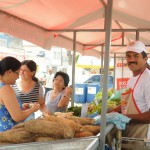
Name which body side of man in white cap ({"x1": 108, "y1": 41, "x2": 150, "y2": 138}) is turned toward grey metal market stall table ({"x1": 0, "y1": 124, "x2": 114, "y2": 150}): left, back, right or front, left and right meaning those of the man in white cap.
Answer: front

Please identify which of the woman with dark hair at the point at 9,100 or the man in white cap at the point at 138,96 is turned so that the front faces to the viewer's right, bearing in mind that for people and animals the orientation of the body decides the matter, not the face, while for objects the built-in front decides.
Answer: the woman with dark hair

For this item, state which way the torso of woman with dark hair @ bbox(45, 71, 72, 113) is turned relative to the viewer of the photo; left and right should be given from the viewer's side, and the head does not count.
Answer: facing the viewer and to the left of the viewer

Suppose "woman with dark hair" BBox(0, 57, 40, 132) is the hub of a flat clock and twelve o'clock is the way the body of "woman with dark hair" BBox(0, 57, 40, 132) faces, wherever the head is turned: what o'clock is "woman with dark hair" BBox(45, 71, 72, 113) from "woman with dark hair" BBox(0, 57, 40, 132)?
"woman with dark hair" BBox(45, 71, 72, 113) is roughly at 10 o'clock from "woman with dark hair" BBox(0, 57, 40, 132).

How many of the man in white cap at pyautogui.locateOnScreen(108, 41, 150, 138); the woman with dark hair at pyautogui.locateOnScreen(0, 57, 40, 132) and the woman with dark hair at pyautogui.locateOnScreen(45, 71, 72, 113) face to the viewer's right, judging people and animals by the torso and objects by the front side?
1

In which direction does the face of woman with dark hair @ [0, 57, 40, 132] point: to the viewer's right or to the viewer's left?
to the viewer's right

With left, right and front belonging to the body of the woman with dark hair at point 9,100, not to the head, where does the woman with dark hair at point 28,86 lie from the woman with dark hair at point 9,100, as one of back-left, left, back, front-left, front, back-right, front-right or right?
left

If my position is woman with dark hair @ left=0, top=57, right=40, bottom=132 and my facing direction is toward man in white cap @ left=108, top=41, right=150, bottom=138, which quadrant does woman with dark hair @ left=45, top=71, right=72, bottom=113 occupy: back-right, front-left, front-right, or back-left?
front-left

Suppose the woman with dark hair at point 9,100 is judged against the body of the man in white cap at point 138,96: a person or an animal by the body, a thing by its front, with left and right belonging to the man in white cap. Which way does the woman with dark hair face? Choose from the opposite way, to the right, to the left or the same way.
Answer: the opposite way

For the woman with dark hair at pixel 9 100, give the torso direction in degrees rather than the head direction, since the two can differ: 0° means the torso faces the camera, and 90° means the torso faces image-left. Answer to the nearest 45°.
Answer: approximately 270°

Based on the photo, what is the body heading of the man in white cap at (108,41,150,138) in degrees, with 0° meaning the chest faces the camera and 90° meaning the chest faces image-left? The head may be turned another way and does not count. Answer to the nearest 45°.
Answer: approximately 45°
